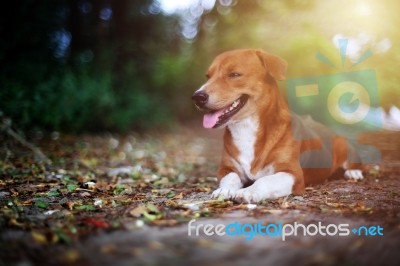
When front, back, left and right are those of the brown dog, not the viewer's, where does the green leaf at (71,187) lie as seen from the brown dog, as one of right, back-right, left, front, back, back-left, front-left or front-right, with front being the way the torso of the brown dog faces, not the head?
front-right

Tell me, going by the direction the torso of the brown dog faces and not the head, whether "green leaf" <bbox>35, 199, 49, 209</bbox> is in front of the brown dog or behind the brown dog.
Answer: in front

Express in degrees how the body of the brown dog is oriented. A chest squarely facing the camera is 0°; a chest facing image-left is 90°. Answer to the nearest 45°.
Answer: approximately 45°

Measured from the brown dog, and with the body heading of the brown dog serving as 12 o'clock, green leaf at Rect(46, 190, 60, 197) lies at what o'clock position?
The green leaf is roughly at 1 o'clock from the brown dog.

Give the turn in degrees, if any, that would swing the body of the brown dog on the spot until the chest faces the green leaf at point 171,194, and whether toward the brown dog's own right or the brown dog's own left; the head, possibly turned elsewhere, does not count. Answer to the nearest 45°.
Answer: approximately 45° to the brown dog's own right

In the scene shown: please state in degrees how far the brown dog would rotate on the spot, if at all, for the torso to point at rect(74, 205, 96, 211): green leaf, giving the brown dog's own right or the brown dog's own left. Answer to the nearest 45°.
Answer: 0° — it already faces it
